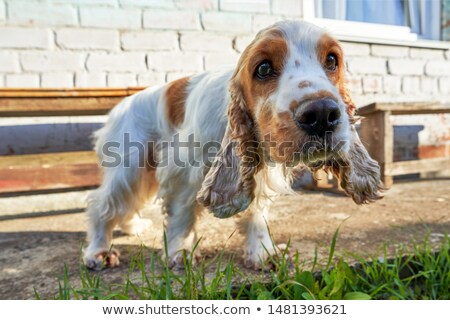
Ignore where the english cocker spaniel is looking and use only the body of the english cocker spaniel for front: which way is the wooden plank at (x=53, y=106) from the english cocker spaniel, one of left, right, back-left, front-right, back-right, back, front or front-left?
back

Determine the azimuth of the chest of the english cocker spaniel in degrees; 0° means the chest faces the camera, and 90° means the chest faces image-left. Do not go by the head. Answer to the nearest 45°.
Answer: approximately 315°

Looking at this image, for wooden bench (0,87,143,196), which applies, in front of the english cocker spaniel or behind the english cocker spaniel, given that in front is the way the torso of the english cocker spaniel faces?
behind

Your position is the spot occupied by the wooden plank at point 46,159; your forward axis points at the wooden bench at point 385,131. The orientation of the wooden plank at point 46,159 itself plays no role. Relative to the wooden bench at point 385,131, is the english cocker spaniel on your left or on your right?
right

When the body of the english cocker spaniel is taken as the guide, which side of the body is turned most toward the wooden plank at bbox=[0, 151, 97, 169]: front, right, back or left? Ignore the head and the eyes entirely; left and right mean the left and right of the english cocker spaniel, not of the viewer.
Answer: back

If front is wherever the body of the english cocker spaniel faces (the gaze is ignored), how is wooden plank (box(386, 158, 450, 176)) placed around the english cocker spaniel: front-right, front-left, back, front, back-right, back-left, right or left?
left
